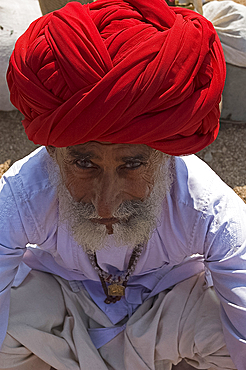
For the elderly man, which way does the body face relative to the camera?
toward the camera
